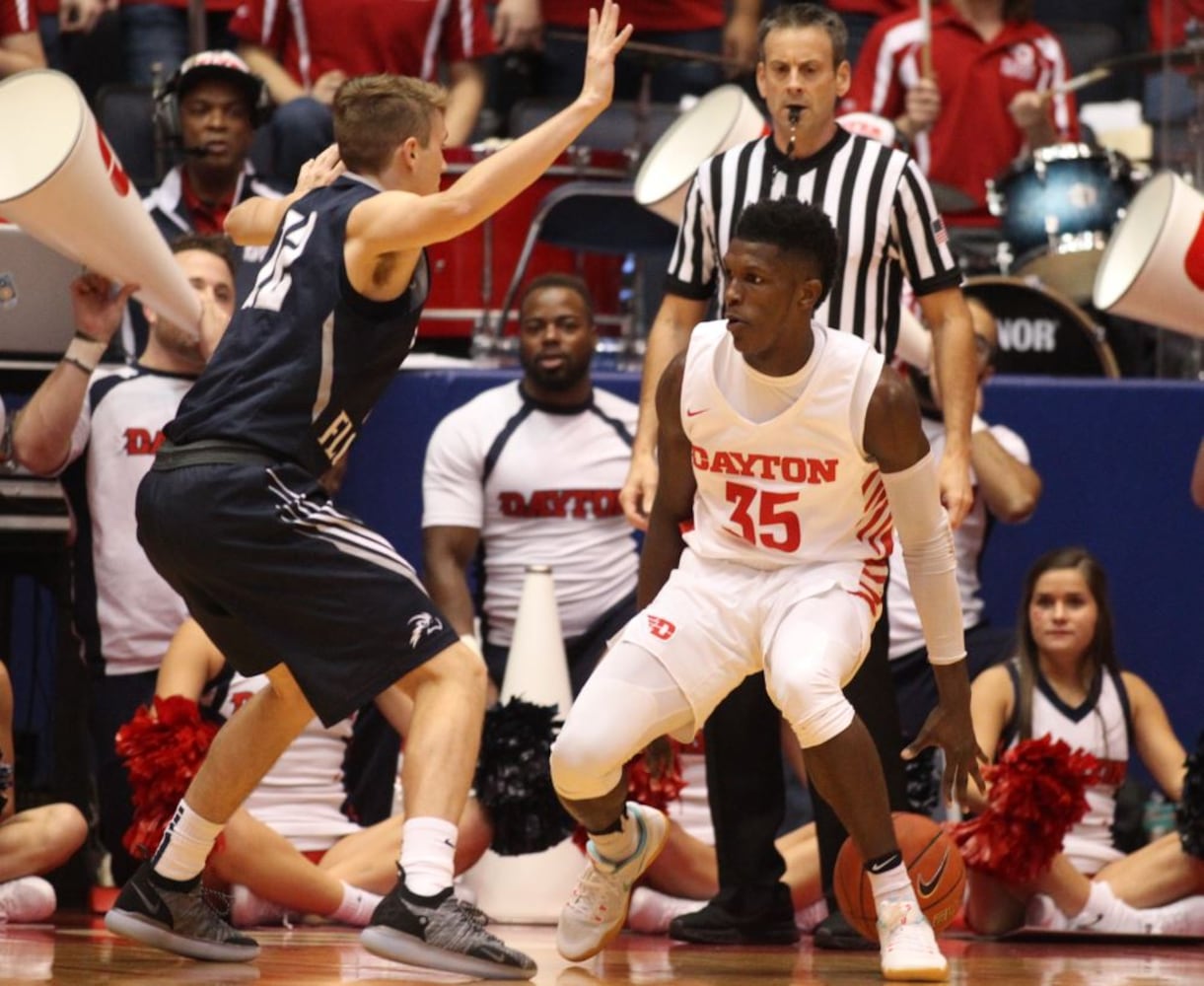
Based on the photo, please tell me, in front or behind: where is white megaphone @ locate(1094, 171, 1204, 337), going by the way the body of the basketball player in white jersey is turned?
behind

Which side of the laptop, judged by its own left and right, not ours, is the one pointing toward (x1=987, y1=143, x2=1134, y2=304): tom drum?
right

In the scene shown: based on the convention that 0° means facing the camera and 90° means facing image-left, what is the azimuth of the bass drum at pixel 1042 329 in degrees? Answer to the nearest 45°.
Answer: approximately 0°

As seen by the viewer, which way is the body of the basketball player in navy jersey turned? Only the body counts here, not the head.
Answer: to the viewer's right

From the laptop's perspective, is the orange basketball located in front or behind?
behind

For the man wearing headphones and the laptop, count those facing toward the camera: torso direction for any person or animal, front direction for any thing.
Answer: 1

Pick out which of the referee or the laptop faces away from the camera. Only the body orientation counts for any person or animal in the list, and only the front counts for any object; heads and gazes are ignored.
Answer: the laptop

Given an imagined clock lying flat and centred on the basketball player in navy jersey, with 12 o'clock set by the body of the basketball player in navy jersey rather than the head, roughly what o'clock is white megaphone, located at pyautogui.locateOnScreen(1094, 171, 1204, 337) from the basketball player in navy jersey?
The white megaphone is roughly at 11 o'clock from the basketball player in navy jersey.

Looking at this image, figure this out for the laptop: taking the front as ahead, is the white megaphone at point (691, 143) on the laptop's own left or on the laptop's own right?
on the laptop's own right

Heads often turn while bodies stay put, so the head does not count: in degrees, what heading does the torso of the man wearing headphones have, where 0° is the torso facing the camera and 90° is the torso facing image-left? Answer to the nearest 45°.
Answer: approximately 0°

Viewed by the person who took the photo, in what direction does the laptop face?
facing away from the viewer

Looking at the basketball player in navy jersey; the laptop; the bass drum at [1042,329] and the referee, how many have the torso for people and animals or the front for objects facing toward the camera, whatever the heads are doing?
2

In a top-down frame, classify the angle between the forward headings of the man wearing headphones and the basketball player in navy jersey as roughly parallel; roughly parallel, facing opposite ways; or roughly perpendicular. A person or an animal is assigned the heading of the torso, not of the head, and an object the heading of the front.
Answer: roughly perpendicular

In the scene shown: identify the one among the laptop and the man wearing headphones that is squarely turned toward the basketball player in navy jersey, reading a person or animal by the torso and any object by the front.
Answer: the man wearing headphones
